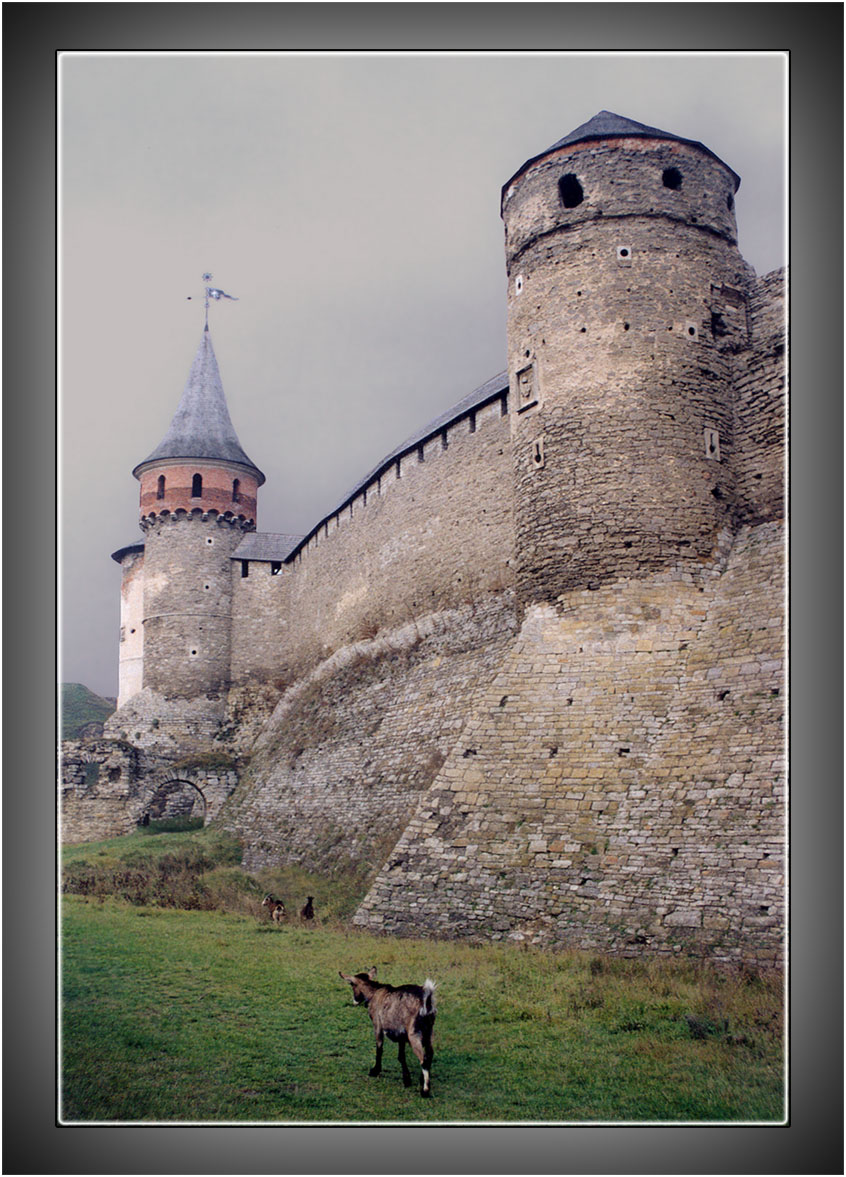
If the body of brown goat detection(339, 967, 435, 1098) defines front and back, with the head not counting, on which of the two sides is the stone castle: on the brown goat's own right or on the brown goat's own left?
on the brown goat's own right

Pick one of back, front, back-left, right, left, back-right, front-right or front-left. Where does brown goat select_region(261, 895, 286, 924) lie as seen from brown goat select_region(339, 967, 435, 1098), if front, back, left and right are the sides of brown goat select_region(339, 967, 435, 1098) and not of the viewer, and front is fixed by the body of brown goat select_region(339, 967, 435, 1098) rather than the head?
front-right

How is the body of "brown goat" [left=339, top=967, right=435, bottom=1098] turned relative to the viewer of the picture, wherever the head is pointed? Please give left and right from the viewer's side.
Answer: facing away from the viewer and to the left of the viewer
